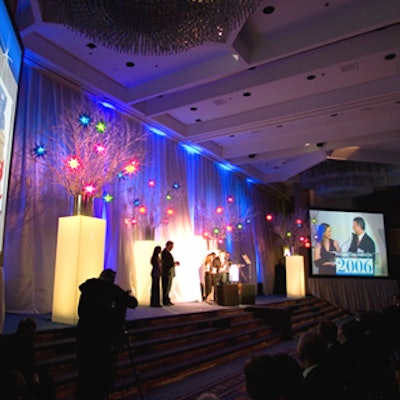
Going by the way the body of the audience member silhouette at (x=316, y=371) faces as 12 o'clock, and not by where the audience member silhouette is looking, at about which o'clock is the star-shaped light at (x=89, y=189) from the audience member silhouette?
The star-shaped light is roughly at 12 o'clock from the audience member silhouette.

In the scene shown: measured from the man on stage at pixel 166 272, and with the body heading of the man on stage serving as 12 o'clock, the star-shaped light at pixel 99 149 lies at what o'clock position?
The star-shaped light is roughly at 4 o'clock from the man on stage.

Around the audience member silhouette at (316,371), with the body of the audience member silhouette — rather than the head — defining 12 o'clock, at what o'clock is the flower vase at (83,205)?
The flower vase is roughly at 12 o'clock from the audience member silhouette.

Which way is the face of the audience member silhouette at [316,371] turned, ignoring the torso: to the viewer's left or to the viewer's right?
to the viewer's left

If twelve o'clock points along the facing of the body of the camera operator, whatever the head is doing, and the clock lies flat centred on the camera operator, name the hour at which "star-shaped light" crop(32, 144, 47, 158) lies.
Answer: The star-shaped light is roughly at 10 o'clock from the camera operator.

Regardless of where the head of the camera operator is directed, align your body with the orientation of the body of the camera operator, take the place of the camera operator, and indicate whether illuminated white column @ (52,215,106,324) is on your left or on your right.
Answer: on your left

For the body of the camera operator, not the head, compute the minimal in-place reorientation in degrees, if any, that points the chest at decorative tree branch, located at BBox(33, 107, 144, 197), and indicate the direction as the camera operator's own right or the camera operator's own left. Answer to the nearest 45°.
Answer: approximately 45° to the camera operator's own left

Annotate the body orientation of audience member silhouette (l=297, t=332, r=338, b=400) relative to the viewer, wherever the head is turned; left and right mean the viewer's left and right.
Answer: facing away from the viewer and to the left of the viewer

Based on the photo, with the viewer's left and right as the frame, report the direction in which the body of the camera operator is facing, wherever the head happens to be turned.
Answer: facing away from the viewer and to the right of the viewer
